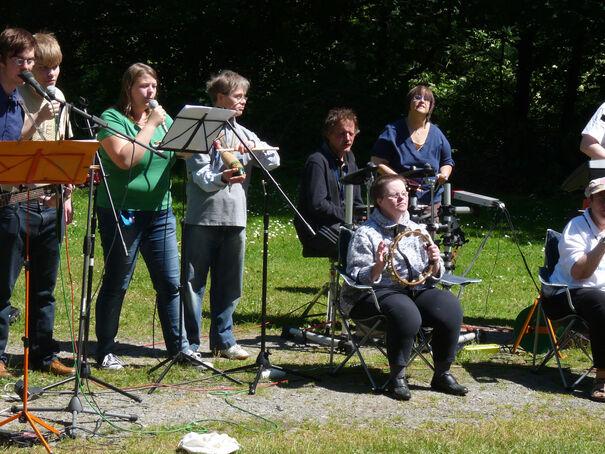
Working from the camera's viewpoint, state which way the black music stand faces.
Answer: facing away from the viewer and to the left of the viewer

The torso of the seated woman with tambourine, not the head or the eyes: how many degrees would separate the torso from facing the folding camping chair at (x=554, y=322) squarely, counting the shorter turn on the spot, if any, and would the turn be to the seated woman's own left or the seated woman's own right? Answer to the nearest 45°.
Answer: approximately 90° to the seated woman's own left

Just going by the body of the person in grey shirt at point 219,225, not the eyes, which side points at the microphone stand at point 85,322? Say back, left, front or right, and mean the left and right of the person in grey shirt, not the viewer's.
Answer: right

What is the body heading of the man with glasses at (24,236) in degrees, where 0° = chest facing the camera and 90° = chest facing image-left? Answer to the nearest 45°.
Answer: approximately 315°

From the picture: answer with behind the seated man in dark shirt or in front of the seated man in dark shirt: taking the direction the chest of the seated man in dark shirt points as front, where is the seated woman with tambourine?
in front

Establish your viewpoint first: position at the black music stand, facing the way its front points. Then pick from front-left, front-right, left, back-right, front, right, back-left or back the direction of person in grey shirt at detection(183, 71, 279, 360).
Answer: front-right

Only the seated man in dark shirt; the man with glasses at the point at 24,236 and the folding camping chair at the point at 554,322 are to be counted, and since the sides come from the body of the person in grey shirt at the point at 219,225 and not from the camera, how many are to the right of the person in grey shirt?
1

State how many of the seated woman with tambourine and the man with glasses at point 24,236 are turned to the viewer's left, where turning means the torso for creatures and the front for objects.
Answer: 0

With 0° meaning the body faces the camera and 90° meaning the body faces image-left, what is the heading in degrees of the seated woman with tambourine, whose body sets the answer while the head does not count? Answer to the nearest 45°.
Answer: approximately 315°

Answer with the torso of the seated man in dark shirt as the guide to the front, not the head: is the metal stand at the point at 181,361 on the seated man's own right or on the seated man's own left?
on the seated man's own right

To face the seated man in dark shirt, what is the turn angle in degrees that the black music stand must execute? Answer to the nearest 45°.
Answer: approximately 90° to its right
